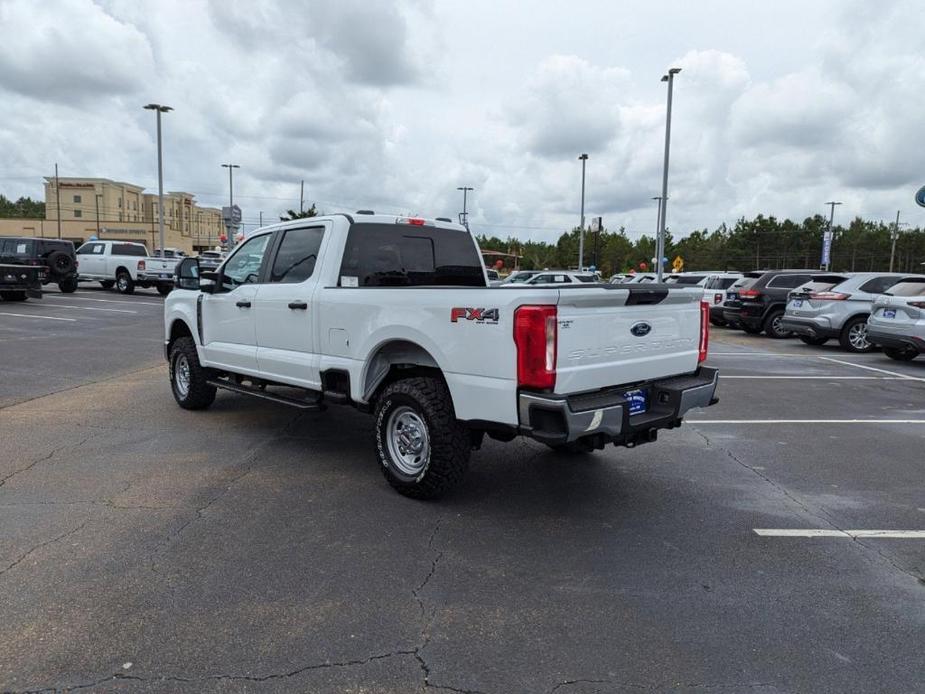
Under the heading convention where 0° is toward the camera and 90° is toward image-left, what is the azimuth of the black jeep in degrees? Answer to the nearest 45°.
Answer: approximately 135°

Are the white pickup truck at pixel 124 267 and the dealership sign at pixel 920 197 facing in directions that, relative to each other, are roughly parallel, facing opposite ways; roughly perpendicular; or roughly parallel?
roughly perpendicular

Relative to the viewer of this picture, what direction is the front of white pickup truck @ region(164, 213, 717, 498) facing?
facing away from the viewer and to the left of the viewer

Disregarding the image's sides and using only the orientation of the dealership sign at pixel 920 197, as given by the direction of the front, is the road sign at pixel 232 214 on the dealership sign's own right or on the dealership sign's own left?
on the dealership sign's own right

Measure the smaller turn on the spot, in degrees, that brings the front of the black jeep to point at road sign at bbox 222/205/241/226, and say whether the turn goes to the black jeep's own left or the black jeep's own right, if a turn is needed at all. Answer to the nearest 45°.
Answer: approximately 135° to the black jeep's own right
